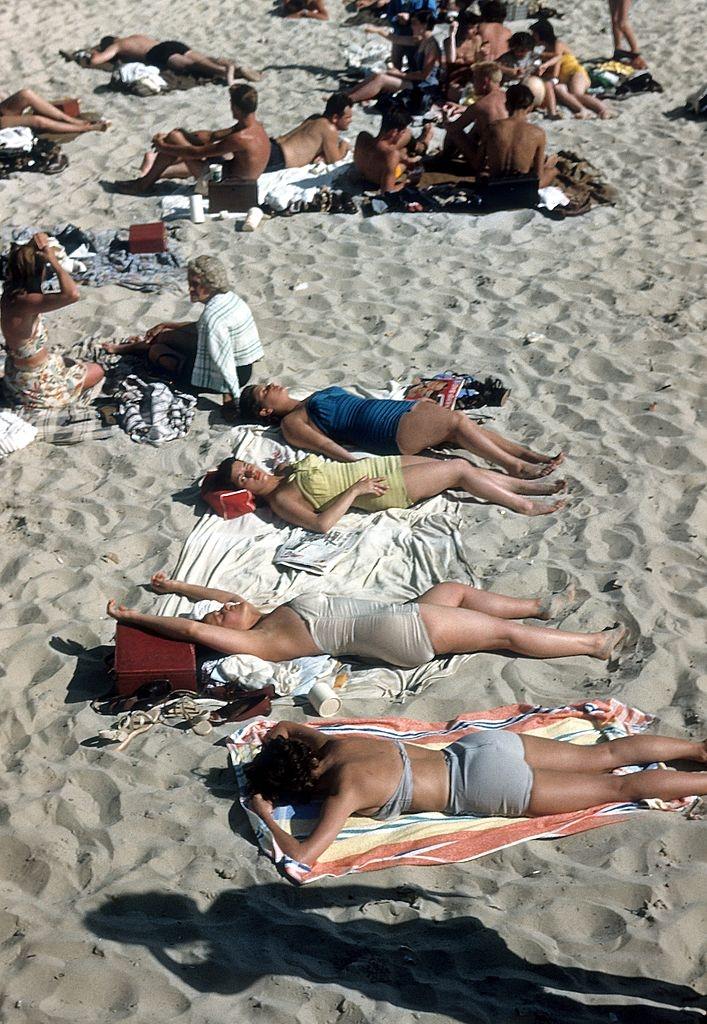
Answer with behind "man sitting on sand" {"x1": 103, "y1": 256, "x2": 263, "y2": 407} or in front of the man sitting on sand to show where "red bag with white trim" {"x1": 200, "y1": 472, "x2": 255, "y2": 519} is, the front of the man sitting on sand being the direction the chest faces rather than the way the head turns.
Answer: behind

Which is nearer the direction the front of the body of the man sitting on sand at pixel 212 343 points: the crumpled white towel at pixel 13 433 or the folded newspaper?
the crumpled white towel

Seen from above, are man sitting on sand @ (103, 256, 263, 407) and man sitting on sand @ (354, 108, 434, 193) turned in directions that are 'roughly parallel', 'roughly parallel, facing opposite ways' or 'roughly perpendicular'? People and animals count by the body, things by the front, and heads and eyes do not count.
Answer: roughly perpendicular

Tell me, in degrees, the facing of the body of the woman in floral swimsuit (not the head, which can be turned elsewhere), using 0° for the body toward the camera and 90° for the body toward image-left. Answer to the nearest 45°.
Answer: approximately 225°

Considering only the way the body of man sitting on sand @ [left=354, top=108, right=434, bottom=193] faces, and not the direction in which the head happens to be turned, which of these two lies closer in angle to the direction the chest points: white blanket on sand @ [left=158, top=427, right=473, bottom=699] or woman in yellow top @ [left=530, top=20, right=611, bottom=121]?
the woman in yellow top

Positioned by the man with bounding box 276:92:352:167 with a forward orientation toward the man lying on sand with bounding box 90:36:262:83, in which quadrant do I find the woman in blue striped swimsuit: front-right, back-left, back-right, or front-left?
back-left

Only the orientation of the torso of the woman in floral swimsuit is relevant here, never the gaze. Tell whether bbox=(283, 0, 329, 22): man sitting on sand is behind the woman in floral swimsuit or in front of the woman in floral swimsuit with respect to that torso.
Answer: in front

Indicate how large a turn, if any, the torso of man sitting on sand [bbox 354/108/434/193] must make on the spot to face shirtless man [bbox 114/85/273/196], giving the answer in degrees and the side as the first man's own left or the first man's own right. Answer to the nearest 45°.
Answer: approximately 135° to the first man's own left

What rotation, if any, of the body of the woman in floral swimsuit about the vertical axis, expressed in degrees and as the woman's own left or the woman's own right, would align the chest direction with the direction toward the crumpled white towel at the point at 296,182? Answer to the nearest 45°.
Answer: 0° — they already face it

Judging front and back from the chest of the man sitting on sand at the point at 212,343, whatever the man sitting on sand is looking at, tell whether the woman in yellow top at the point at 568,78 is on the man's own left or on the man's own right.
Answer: on the man's own right

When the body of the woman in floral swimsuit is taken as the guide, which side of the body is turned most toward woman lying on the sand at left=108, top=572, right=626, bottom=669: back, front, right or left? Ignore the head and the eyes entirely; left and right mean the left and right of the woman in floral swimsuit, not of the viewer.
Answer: right

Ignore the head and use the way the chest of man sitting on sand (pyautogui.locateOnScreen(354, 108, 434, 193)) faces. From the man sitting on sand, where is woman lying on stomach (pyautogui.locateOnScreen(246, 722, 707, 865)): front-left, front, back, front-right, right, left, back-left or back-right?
back-right

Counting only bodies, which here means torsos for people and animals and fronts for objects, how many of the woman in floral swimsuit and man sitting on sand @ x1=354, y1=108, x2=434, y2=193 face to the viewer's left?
0

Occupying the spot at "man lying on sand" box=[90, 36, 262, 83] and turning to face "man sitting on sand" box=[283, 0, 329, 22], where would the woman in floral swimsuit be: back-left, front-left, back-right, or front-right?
back-right
